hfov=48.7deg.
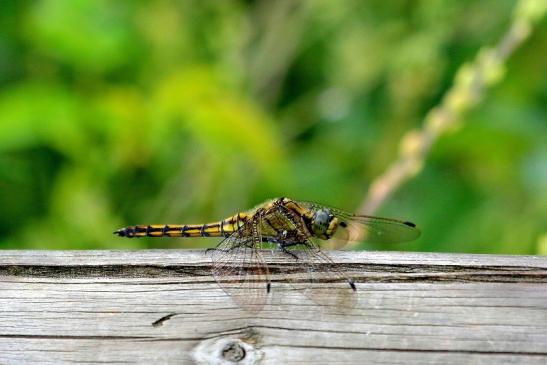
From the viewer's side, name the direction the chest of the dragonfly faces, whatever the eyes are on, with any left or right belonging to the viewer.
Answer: facing to the right of the viewer
